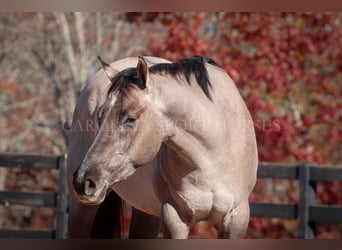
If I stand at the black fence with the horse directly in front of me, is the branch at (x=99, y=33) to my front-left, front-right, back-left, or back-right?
back-right

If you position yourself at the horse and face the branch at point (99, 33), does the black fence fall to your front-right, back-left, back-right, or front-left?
front-right

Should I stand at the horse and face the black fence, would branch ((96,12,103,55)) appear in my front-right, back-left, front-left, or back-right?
front-left
